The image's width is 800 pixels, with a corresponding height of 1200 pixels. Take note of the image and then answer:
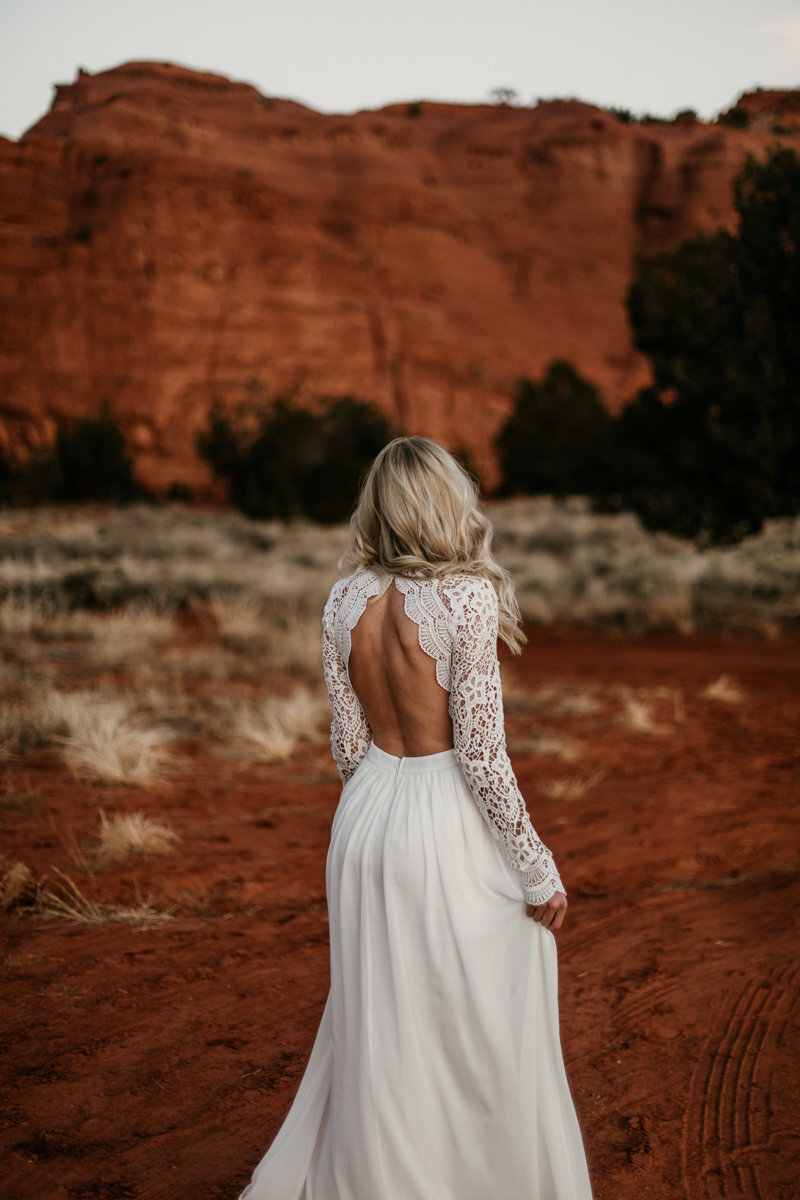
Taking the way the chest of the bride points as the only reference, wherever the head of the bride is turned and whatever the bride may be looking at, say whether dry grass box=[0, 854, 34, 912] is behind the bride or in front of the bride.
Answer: in front

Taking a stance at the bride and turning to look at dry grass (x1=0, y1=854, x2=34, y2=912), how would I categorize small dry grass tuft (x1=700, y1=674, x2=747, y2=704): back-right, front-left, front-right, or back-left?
front-right

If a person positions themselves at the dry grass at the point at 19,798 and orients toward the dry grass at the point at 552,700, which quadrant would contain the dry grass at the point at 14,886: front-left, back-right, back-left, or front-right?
back-right

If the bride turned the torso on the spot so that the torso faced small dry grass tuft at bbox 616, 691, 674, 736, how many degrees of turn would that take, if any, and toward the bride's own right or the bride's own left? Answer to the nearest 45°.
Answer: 0° — they already face it

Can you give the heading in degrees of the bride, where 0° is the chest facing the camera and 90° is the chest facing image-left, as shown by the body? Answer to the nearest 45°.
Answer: approximately 180°

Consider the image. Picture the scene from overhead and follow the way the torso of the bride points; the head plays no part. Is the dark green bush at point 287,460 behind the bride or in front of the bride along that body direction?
in front

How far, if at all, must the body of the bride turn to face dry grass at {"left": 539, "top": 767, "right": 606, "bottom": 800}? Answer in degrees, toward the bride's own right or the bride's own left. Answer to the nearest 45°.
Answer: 0° — they already face it

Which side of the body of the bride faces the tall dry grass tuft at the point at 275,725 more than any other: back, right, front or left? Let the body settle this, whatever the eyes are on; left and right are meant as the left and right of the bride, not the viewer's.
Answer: front

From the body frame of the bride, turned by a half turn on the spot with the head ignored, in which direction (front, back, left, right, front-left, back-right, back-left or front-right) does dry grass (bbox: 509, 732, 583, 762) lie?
back

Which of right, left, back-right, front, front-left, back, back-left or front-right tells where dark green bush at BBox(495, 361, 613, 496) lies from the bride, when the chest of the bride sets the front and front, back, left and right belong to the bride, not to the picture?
front

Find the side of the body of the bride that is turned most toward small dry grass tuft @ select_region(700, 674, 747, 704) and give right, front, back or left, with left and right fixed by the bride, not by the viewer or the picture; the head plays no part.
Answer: front

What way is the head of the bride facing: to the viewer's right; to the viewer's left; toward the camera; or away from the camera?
away from the camera
